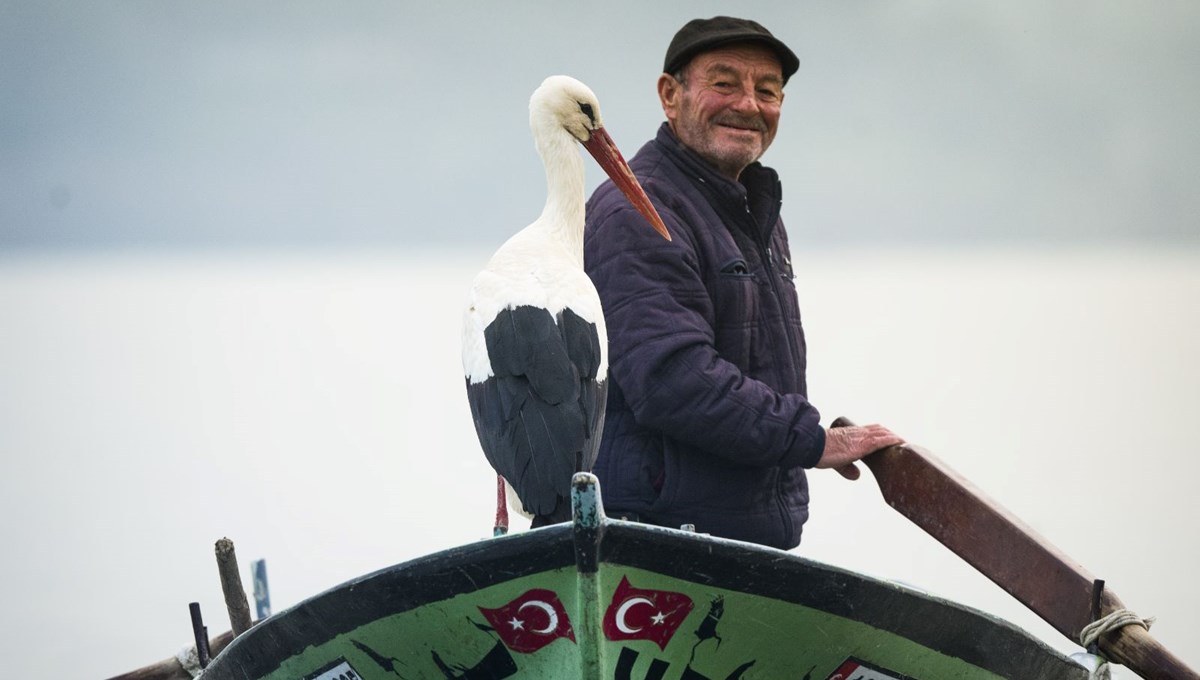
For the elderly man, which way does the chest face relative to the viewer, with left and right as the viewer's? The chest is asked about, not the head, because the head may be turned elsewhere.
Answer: facing the viewer and to the right of the viewer

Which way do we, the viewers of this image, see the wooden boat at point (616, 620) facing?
facing the viewer
